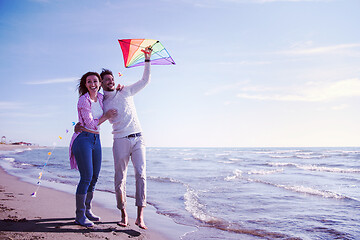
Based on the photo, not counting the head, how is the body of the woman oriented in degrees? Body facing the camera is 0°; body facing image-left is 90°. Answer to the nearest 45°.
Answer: approximately 315°
